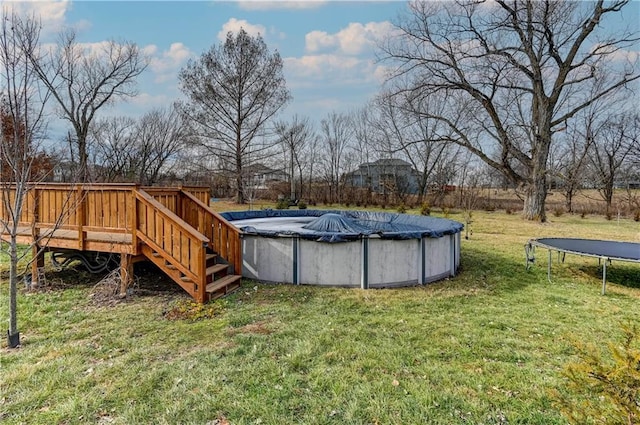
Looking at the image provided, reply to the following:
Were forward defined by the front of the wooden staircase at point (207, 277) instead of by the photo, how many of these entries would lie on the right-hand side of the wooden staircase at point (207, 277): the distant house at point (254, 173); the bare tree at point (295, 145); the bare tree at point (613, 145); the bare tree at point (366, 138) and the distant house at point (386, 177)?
0

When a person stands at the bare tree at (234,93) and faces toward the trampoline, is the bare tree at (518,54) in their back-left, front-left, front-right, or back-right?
front-left

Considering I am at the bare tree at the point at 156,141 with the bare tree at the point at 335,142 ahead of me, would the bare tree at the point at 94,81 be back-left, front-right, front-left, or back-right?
back-right

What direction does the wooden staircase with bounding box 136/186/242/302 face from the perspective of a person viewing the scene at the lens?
facing the viewer and to the right of the viewer

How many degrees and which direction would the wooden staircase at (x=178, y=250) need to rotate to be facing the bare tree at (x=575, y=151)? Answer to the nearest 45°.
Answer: approximately 90° to its left

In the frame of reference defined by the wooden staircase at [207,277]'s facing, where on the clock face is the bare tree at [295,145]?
The bare tree is roughly at 8 o'clock from the wooden staircase.

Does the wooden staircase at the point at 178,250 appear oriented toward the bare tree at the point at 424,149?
no

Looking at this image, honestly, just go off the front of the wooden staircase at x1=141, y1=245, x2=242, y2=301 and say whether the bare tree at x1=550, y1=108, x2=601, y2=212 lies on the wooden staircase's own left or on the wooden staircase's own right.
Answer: on the wooden staircase's own left

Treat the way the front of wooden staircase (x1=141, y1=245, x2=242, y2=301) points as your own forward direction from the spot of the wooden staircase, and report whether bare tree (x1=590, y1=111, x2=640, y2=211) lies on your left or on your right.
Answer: on your left

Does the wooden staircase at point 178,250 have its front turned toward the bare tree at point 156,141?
no

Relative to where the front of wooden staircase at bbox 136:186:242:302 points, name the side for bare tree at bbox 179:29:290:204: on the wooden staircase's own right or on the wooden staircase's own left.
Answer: on the wooden staircase's own left
